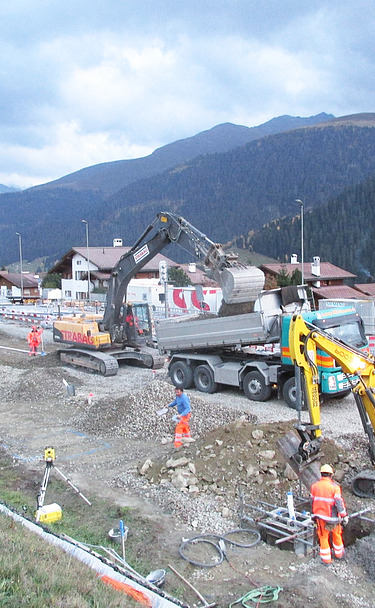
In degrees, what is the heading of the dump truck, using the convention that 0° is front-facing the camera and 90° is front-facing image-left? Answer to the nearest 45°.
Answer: approximately 315°

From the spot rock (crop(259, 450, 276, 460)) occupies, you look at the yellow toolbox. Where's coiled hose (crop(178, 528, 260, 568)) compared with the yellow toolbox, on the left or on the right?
left

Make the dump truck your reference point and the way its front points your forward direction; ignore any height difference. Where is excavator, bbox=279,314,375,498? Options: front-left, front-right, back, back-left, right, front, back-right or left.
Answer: front-right

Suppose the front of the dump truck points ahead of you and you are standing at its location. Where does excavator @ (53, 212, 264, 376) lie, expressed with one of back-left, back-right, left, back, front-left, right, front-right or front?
back

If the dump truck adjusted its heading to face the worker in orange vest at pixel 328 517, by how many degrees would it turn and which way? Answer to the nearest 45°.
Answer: approximately 45° to its right

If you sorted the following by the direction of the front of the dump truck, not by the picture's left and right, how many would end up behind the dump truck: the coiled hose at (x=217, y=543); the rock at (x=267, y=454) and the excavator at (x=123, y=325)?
1
